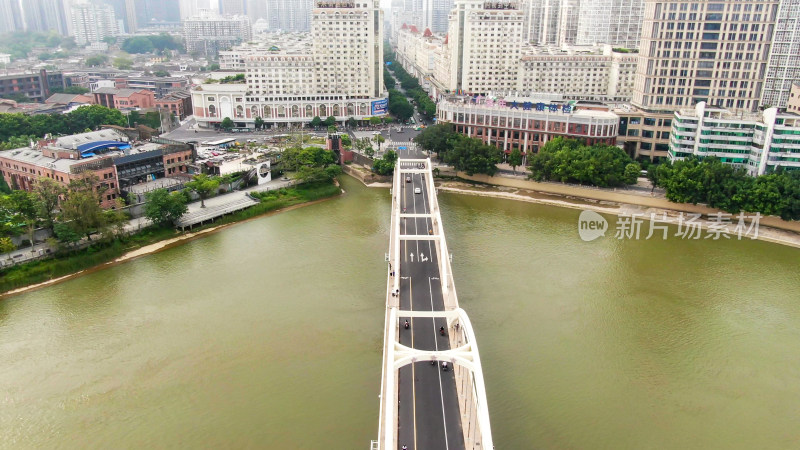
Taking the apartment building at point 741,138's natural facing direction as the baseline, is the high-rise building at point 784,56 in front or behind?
behind

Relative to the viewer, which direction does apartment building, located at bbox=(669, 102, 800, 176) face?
toward the camera

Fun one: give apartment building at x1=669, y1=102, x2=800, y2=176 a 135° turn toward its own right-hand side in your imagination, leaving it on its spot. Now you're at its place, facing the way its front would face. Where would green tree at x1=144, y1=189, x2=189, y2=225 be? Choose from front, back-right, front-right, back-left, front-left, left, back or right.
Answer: left

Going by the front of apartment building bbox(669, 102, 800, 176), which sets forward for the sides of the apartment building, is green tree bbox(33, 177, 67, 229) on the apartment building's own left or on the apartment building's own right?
on the apartment building's own right

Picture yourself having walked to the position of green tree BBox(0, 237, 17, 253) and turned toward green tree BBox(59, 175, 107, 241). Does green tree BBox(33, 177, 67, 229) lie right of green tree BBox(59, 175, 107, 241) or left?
left

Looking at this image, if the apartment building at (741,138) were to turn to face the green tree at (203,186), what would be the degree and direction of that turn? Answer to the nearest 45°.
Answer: approximately 45° to its right

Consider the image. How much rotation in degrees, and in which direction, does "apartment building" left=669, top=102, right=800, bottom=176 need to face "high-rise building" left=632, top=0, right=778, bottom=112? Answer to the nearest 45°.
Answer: approximately 135° to its right

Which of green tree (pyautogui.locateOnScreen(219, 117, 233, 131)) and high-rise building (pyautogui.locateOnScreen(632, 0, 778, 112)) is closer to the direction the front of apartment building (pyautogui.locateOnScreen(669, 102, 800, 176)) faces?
the green tree

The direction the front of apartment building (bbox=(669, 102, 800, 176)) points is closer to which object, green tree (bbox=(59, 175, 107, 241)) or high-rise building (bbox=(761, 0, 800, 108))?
the green tree

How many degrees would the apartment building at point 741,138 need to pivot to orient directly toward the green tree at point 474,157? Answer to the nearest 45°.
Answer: approximately 90° to its right

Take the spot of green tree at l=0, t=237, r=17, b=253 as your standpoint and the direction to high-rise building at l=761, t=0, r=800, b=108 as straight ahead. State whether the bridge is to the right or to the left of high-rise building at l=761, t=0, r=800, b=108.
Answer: right

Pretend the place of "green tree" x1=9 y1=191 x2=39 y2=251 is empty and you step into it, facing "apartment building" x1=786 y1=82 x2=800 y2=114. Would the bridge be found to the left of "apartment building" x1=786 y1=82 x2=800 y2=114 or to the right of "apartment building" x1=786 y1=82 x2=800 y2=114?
right

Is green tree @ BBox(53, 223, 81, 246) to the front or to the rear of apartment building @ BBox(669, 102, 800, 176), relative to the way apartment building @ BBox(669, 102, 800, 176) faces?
to the front

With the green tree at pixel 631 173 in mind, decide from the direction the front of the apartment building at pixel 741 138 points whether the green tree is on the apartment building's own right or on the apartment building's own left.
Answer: on the apartment building's own right

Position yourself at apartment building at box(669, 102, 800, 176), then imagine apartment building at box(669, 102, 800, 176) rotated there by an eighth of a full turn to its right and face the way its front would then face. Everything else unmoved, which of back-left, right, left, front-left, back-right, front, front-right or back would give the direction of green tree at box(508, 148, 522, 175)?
front-right

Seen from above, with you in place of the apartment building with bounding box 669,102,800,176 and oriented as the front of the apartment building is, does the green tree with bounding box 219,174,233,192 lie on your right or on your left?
on your right
